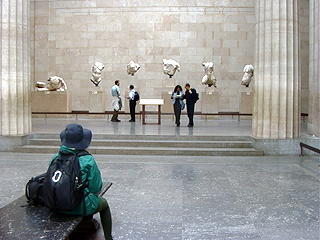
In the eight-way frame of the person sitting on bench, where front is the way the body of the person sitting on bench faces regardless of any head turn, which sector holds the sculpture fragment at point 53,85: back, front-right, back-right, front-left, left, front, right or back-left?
front-left

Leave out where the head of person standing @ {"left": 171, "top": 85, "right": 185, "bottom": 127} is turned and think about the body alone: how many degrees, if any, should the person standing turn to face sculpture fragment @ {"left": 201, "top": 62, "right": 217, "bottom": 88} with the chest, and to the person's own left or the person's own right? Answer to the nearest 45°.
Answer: approximately 180°

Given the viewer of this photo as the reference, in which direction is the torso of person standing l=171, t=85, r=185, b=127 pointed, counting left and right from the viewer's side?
facing the viewer

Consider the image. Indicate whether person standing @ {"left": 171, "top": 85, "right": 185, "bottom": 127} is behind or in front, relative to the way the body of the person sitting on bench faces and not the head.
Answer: in front

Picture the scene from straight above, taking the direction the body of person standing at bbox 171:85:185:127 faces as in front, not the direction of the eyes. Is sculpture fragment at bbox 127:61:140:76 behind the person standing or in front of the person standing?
behind

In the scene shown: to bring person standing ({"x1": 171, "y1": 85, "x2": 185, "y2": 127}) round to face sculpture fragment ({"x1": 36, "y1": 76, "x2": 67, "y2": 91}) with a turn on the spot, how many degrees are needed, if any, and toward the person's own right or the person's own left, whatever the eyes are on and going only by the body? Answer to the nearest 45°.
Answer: approximately 135° to the person's own right

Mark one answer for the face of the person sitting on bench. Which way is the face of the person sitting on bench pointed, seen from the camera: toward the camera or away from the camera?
away from the camera

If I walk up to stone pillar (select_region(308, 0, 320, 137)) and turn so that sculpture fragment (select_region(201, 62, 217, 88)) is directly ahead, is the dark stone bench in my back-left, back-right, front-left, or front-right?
back-left

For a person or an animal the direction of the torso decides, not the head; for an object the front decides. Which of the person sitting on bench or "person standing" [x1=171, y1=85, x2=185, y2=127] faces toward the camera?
the person standing

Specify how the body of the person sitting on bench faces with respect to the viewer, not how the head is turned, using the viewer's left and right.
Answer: facing away from the viewer and to the right of the viewer

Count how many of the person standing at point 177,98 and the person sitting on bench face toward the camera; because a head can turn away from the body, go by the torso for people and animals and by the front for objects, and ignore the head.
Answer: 1

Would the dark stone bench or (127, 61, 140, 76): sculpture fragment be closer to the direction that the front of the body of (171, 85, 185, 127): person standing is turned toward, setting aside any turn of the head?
the dark stone bench
